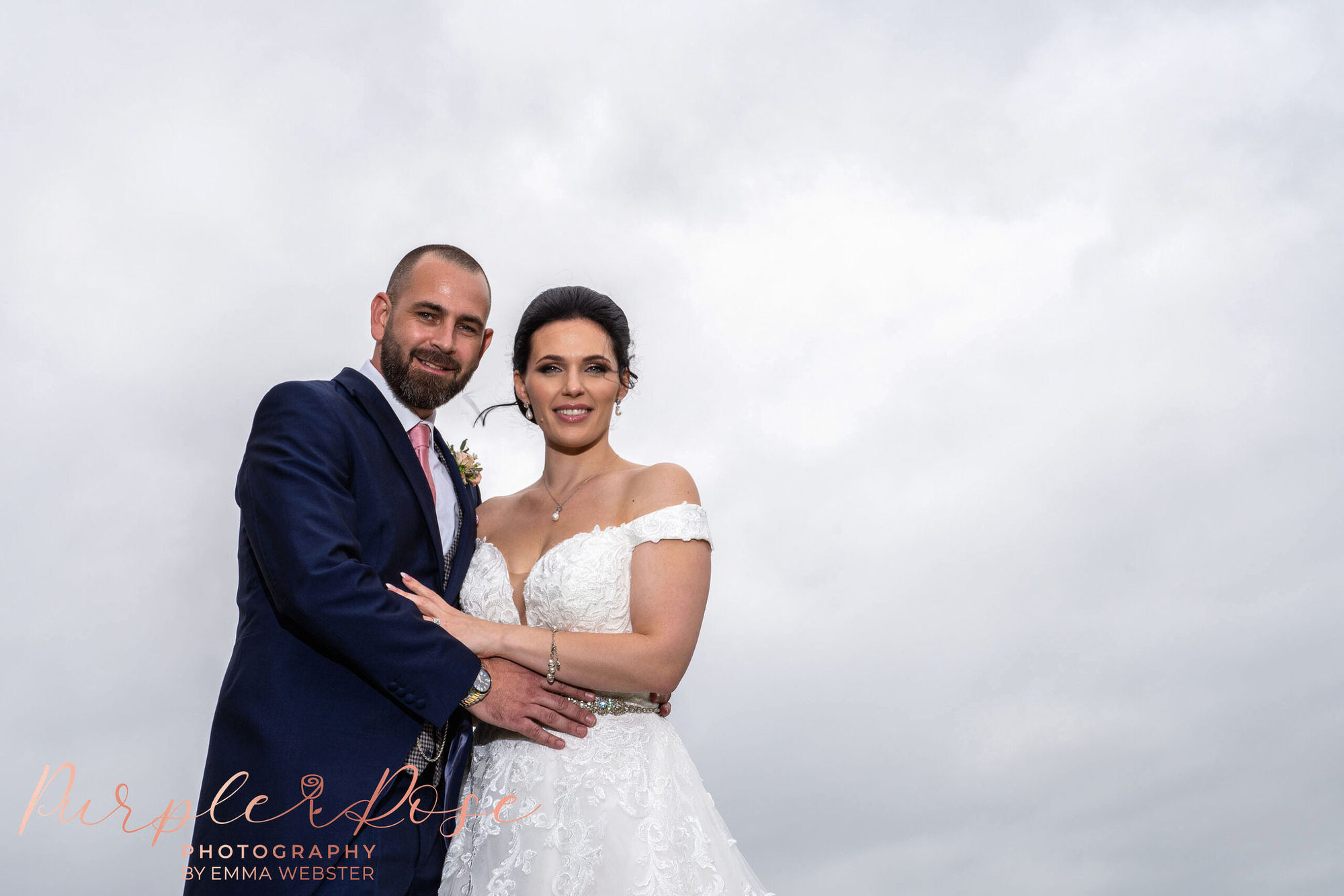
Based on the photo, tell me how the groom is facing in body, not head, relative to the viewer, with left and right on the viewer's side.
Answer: facing the viewer and to the right of the viewer

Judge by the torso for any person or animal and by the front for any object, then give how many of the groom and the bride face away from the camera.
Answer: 0

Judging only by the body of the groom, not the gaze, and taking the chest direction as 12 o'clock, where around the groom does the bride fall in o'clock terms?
The bride is roughly at 10 o'clock from the groom.

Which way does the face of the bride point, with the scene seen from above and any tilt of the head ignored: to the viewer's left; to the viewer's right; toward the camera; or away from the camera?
toward the camera

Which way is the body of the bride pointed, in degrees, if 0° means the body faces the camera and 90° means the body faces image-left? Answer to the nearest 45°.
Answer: approximately 45°

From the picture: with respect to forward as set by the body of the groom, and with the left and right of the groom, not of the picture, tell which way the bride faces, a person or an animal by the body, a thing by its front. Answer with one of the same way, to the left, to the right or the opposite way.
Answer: to the right
